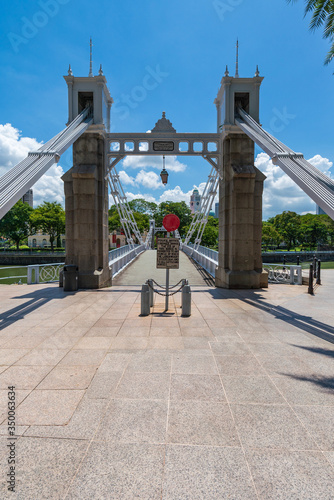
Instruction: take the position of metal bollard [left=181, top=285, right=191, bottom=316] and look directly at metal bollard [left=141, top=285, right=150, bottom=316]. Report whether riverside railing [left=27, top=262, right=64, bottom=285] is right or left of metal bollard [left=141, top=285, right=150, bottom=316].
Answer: right

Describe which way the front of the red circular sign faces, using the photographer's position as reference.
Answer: facing the viewer

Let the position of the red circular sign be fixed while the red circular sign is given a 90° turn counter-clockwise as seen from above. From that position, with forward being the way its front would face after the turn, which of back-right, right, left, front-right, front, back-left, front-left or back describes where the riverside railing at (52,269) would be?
back-left

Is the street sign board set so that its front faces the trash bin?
no

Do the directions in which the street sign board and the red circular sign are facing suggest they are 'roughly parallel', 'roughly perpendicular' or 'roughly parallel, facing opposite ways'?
roughly parallel

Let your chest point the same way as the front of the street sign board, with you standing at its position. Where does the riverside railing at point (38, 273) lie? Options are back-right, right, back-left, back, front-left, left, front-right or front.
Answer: back-right

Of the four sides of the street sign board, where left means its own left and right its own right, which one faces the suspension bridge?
back

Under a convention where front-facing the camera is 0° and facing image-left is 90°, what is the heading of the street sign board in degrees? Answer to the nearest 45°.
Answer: approximately 0°

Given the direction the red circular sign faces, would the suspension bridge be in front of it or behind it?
behind
